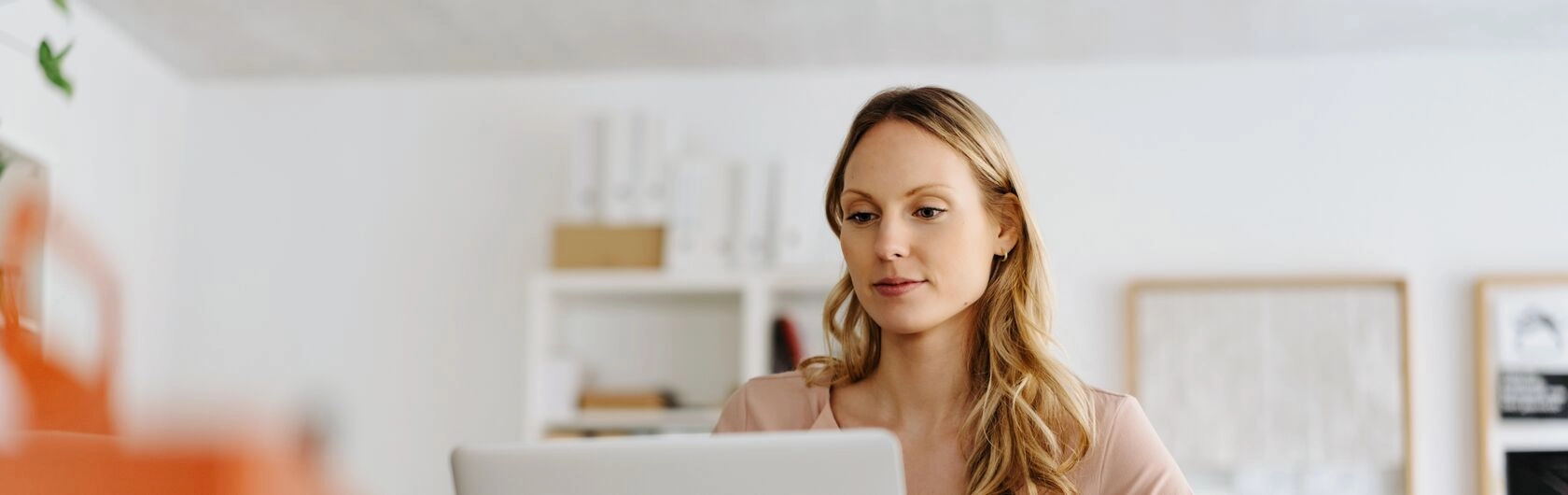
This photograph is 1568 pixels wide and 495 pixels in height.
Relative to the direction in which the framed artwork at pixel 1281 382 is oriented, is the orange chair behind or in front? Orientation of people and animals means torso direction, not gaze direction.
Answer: in front

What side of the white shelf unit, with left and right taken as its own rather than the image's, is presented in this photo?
front

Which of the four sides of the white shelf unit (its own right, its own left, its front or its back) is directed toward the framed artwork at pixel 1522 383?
left

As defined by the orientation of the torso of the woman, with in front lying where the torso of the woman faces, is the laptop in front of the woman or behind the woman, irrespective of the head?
in front

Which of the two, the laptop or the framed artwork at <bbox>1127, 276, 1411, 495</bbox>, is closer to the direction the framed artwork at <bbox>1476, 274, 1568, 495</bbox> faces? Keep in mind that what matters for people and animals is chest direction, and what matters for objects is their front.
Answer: the laptop

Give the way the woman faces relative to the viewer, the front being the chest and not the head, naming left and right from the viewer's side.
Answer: facing the viewer and to the left of the viewer

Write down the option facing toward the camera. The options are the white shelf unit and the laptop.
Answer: the white shelf unit

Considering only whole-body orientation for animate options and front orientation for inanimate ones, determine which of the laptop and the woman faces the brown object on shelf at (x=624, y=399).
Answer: the laptop

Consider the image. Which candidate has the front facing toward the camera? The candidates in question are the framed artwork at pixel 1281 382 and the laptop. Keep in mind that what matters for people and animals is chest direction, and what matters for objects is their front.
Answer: the framed artwork

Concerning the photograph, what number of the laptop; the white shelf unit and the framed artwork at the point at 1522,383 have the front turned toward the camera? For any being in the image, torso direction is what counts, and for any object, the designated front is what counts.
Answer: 2

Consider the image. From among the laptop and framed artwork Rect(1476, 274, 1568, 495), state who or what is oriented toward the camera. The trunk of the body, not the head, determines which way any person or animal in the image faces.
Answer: the framed artwork

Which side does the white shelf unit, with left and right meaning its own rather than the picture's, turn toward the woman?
front

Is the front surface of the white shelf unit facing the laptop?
yes

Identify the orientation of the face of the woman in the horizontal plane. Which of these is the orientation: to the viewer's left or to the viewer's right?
to the viewer's left

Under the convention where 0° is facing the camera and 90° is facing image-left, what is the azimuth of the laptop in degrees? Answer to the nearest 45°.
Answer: approximately 180°
